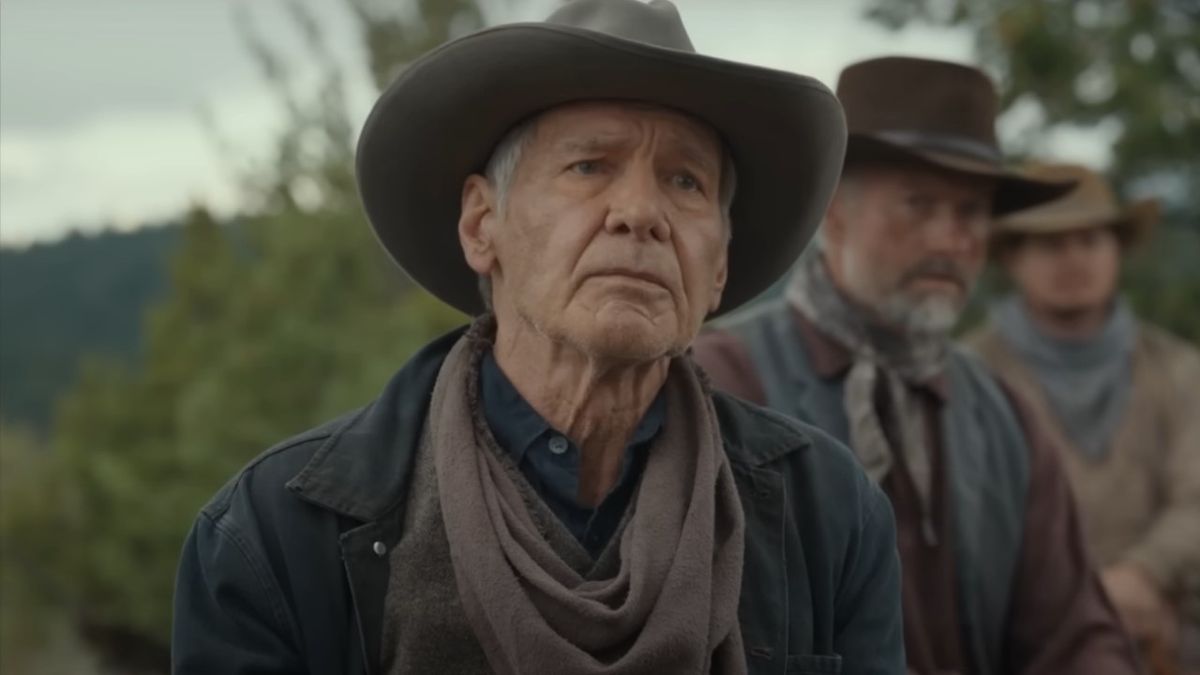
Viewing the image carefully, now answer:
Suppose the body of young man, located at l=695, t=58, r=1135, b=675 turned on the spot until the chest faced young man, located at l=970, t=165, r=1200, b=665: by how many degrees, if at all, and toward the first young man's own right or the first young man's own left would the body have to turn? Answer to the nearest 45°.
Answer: approximately 135° to the first young man's own left

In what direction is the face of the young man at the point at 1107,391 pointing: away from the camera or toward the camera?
toward the camera

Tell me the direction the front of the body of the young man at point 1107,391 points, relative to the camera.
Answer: toward the camera

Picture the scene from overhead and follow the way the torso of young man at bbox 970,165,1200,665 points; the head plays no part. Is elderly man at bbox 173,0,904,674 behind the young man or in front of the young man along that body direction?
in front

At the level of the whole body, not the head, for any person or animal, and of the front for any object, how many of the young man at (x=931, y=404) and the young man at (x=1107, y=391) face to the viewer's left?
0

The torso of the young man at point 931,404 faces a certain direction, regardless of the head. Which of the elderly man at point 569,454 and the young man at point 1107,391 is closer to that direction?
the elderly man
